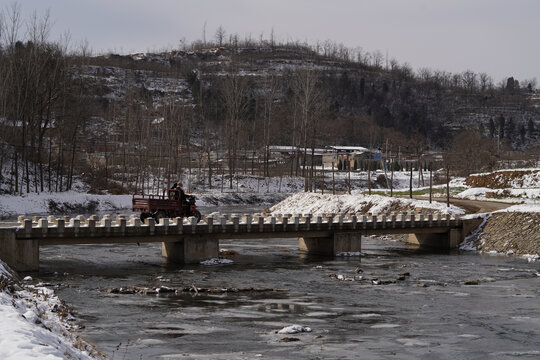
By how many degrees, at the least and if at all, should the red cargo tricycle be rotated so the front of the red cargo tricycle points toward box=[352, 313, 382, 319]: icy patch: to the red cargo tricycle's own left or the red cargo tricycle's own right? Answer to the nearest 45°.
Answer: approximately 90° to the red cargo tricycle's own right

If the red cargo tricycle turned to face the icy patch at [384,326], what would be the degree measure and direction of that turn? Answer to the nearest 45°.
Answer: approximately 90° to its right

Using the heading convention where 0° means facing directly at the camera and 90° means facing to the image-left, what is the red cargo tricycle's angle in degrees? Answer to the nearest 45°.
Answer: approximately 270°

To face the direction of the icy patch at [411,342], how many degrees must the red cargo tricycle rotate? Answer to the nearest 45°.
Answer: approximately 90° to its right
